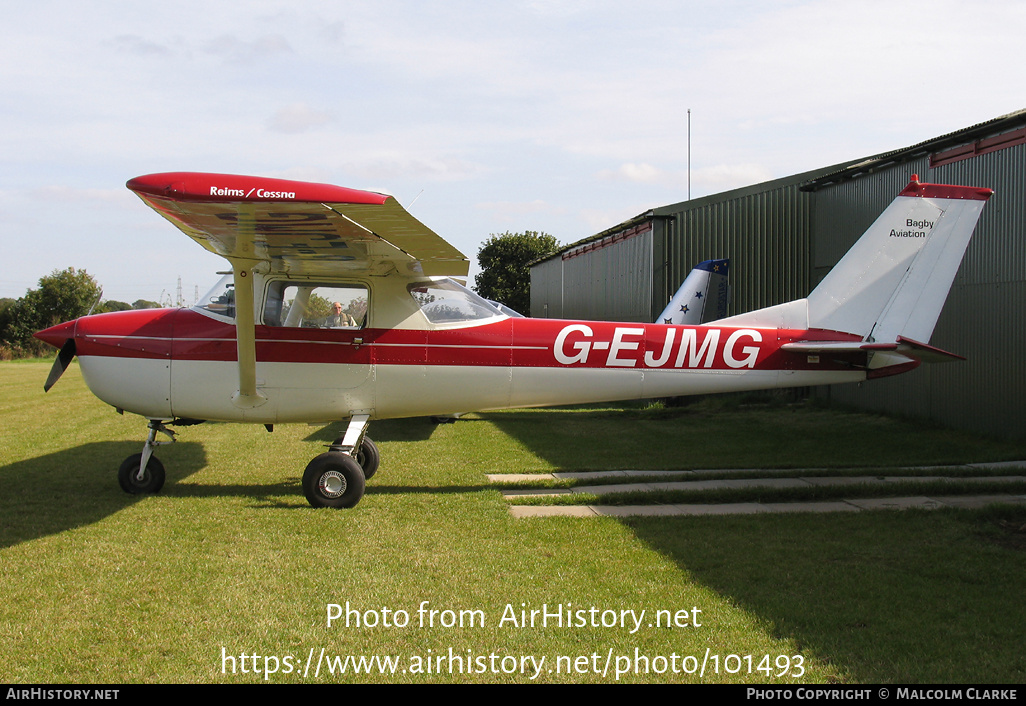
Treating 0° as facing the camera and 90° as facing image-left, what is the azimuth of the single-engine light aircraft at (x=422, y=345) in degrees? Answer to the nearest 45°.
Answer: approximately 90°

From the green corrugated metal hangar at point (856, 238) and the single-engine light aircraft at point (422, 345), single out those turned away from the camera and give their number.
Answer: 0

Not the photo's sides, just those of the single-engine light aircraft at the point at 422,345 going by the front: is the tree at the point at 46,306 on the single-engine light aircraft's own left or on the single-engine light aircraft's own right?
on the single-engine light aircraft's own right

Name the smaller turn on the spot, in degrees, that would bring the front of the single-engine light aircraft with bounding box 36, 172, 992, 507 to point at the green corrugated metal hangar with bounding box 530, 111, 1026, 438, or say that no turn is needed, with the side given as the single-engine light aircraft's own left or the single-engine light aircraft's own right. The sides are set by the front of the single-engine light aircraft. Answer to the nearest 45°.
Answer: approximately 135° to the single-engine light aircraft's own right
